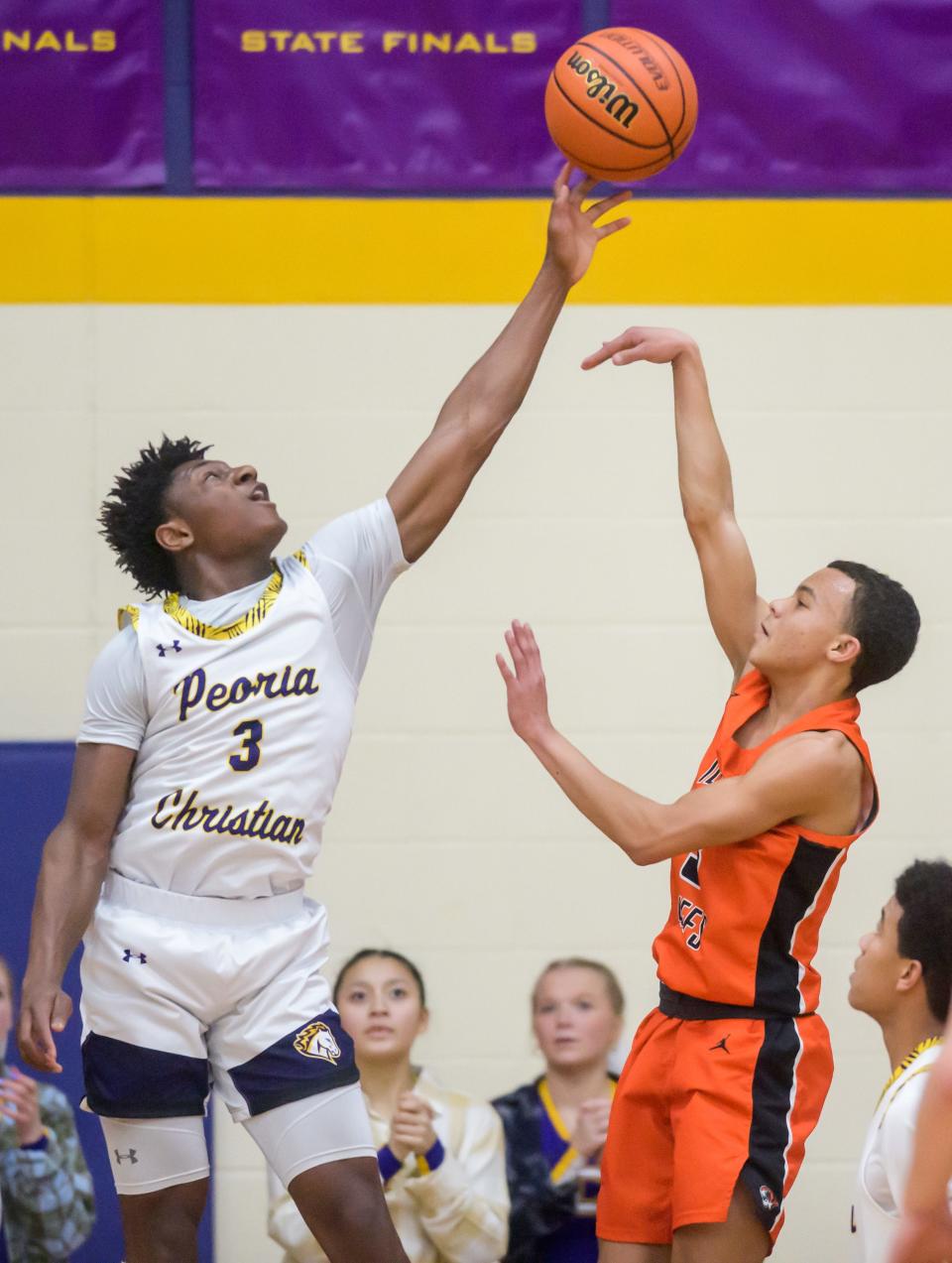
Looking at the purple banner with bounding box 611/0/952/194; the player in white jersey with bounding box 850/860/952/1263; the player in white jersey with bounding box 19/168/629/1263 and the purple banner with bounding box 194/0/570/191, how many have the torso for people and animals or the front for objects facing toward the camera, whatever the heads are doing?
3

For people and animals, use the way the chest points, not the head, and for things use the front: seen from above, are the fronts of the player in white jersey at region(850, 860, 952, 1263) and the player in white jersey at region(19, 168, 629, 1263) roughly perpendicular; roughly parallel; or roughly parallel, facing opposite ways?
roughly perpendicular

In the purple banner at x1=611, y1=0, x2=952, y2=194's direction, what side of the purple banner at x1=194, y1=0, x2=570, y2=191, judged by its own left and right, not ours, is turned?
left

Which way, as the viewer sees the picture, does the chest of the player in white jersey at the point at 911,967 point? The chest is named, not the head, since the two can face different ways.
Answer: to the viewer's left

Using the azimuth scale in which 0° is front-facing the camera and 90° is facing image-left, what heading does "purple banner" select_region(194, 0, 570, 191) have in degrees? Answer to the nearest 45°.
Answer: approximately 0°

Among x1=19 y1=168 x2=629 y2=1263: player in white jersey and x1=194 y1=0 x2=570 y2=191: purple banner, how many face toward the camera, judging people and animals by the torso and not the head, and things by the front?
2

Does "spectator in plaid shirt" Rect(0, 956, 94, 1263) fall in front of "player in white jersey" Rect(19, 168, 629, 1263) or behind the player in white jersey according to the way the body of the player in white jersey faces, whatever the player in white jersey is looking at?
behind

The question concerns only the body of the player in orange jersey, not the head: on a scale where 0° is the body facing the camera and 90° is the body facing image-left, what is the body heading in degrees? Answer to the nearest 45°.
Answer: approximately 45°

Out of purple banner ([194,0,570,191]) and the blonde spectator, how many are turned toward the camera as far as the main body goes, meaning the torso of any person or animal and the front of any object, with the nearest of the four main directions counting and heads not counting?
2
